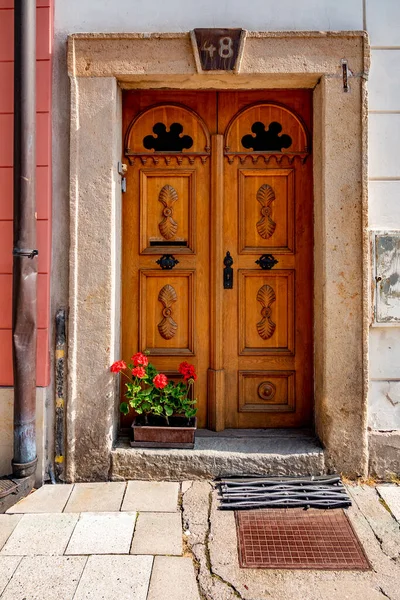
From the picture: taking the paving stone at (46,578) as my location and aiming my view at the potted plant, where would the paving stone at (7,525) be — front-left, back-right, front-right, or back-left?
front-left

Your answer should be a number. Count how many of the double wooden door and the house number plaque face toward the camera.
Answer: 2

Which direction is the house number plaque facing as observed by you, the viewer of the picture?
facing the viewer

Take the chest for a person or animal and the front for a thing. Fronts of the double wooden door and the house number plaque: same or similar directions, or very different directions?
same or similar directions

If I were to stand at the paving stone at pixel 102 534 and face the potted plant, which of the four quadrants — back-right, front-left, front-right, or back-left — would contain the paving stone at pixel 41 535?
back-left

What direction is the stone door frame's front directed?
toward the camera

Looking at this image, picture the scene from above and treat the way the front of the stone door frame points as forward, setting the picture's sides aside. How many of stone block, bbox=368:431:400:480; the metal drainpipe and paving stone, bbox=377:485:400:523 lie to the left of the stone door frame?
2
